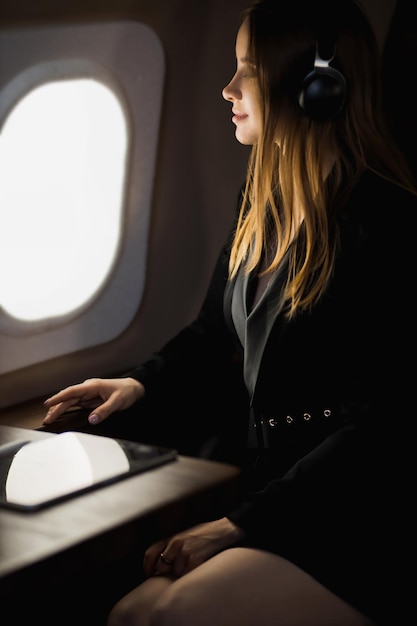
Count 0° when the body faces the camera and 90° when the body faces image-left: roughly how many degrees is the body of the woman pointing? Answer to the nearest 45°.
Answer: approximately 90°
